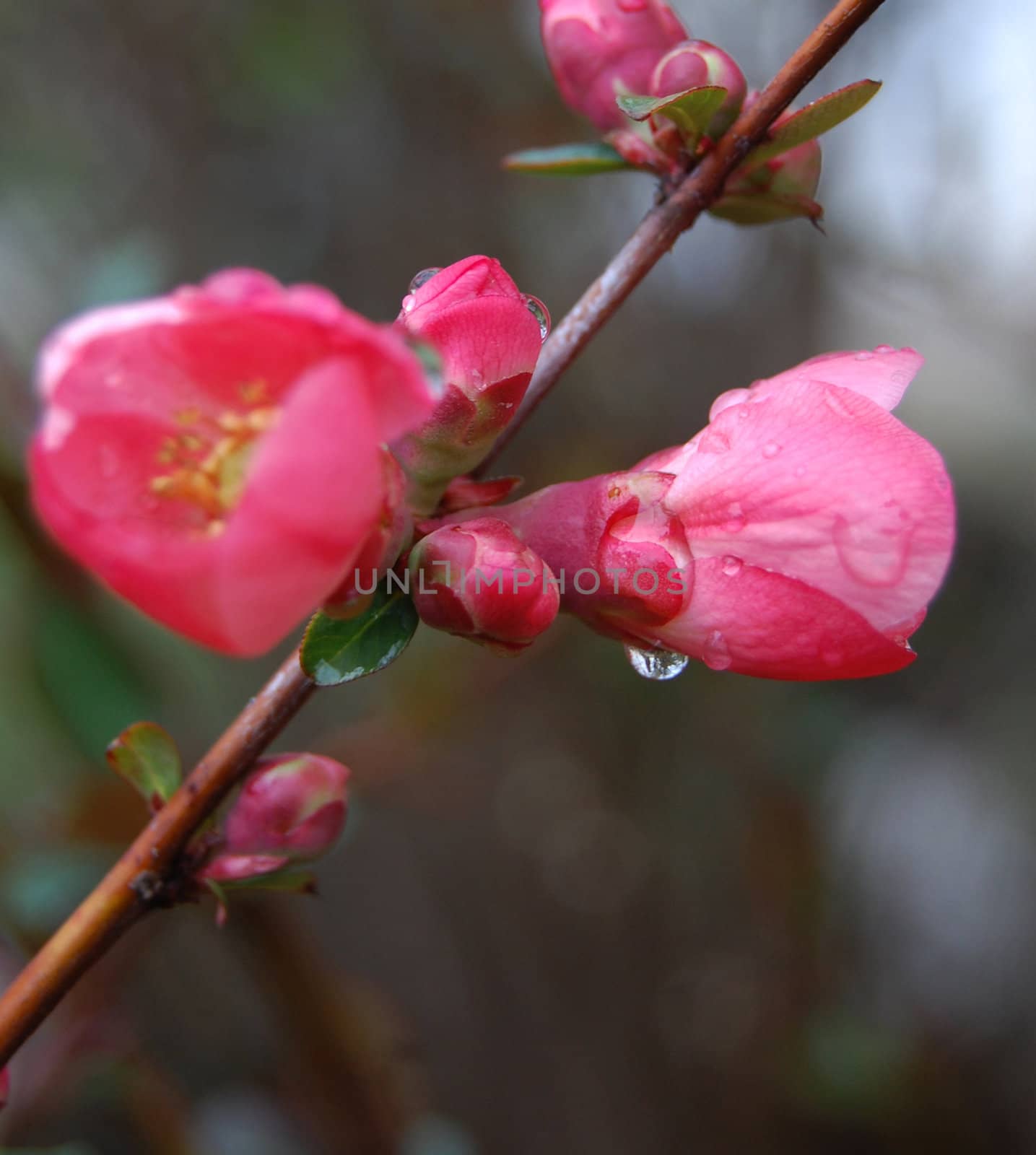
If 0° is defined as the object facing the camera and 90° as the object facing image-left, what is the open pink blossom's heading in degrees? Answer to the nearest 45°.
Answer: approximately 45°
